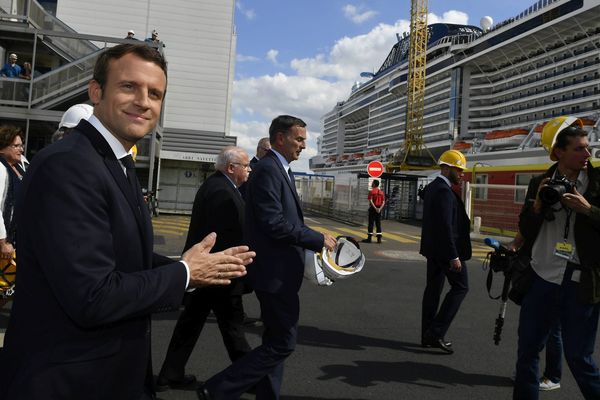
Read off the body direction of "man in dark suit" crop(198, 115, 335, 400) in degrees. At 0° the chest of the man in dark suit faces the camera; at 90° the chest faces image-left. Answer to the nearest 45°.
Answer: approximately 270°

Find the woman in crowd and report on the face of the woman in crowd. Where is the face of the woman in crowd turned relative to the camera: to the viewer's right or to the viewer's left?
to the viewer's right

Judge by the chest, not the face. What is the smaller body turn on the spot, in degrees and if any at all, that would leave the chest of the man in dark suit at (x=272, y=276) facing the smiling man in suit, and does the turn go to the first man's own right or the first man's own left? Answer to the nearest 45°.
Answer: approximately 90° to the first man's own right

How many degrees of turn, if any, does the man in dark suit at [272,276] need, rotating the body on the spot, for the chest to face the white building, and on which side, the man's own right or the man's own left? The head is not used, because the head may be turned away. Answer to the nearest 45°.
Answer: approximately 90° to the man's own left

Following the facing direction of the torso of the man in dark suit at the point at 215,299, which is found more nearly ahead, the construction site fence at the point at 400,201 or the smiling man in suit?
the construction site fence

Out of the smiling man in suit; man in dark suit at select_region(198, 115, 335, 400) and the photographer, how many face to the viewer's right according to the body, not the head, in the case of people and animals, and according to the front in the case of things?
2

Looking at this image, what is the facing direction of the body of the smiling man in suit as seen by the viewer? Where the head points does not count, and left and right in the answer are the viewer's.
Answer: facing to the right of the viewer

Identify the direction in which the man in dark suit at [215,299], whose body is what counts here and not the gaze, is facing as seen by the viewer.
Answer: to the viewer's right

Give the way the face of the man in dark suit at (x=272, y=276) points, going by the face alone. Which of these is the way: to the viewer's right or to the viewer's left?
to the viewer's right

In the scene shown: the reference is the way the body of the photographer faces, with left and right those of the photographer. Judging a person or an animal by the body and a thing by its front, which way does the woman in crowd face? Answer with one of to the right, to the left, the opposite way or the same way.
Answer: to the left

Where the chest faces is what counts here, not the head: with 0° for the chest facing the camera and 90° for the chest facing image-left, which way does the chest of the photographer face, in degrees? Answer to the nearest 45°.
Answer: approximately 0°

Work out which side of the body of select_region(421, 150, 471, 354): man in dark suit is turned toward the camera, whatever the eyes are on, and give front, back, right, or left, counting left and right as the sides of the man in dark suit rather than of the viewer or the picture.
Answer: right
